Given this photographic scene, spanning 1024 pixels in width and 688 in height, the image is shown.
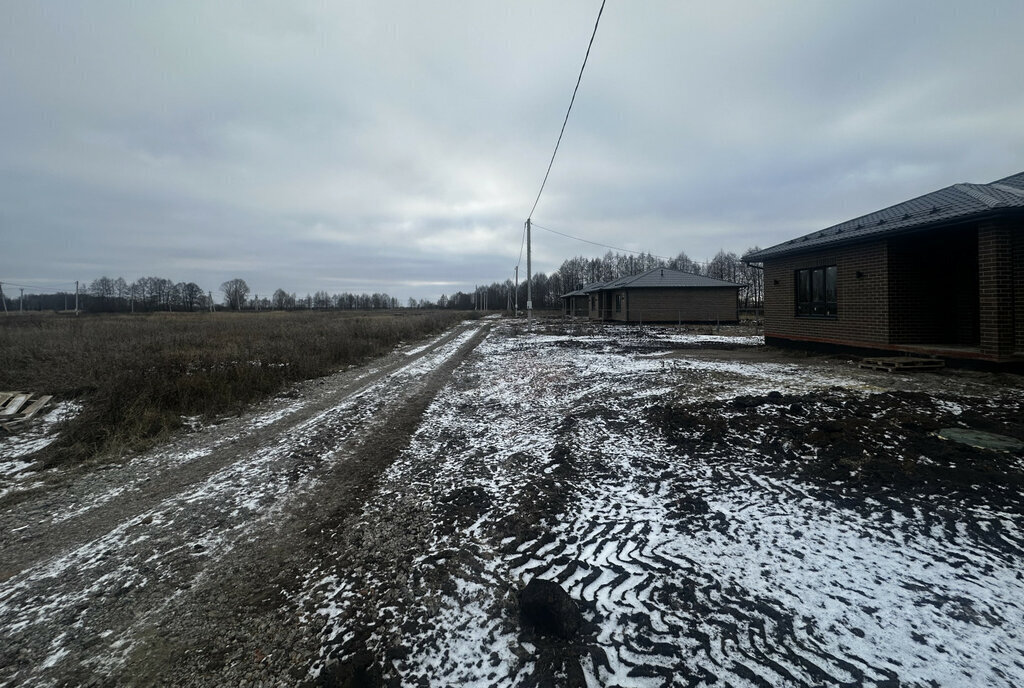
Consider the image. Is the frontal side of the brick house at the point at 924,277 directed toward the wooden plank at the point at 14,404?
yes

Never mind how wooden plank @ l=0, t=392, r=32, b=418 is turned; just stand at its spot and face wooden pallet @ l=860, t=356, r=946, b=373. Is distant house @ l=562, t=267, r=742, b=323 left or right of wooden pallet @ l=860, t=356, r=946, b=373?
left

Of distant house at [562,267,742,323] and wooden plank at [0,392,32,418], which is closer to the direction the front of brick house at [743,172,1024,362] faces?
the wooden plank

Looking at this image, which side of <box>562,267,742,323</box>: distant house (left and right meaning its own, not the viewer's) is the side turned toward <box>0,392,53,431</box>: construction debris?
left

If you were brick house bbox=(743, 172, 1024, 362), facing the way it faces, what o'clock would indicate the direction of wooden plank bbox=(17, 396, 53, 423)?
The wooden plank is roughly at 12 o'clock from the brick house.

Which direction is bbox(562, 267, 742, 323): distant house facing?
to the viewer's left

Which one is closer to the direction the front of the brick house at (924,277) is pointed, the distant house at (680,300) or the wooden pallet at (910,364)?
the wooden pallet

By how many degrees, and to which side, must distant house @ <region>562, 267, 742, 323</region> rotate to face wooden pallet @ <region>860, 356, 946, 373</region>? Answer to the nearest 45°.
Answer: approximately 90° to its left
